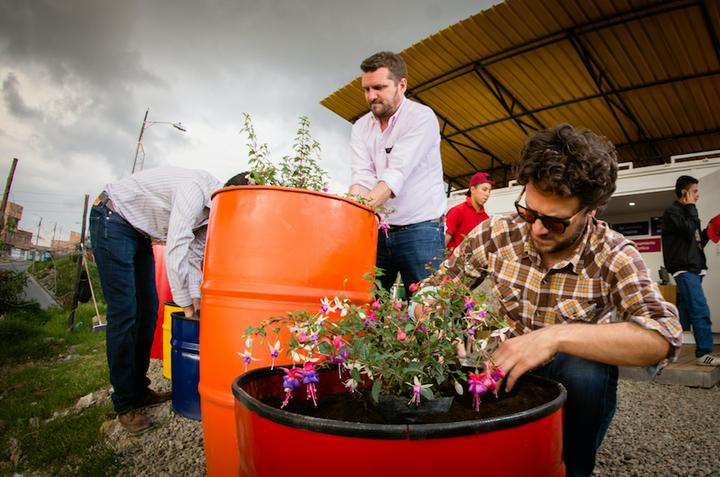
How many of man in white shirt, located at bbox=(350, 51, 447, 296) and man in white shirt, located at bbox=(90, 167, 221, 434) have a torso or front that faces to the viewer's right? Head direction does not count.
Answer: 1

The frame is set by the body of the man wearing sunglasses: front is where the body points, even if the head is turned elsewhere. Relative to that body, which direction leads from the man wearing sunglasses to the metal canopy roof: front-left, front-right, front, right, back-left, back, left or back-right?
back-right

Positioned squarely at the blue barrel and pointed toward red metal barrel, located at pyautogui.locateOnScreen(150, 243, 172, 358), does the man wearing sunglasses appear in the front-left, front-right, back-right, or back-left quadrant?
back-right

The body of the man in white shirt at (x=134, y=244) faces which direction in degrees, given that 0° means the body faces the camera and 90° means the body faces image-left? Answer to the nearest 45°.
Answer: approximately 270°

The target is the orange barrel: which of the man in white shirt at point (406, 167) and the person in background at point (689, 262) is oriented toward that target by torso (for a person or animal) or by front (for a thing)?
the man in white shirt

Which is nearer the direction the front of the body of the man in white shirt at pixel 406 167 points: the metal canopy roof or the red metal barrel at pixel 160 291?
the red metal barrel
